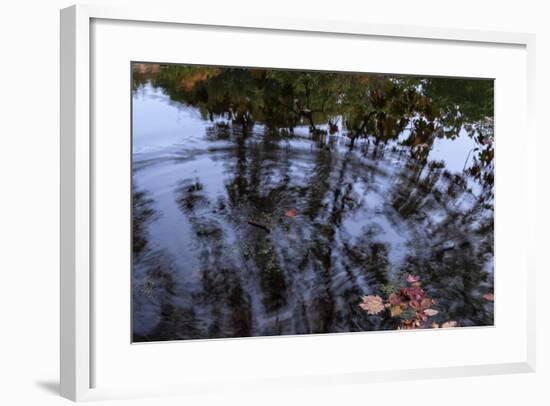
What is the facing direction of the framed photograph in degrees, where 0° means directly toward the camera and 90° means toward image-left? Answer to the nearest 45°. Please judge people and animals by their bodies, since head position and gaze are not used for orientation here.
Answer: approximately 315°
